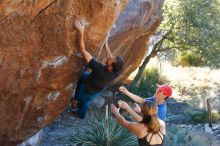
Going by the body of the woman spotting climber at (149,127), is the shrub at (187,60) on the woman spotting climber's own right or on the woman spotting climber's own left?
on the woman spotting climber's own right

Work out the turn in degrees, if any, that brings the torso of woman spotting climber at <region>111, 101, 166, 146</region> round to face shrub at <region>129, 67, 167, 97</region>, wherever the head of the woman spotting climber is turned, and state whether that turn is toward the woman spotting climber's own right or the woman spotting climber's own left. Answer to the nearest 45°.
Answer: approximately 45° to the woman spotting climber's own right

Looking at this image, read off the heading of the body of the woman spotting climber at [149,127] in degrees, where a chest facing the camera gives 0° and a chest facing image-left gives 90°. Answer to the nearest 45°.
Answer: approximately 135°

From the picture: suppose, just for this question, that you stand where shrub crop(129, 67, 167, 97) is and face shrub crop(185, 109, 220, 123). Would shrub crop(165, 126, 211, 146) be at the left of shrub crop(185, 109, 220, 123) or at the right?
right

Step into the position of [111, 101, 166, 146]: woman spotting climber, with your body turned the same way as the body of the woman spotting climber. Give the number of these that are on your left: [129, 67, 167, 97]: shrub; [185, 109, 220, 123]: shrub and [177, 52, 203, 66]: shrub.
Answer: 0

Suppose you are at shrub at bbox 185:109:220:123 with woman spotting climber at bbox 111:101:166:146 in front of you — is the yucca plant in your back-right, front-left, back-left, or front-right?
front-right

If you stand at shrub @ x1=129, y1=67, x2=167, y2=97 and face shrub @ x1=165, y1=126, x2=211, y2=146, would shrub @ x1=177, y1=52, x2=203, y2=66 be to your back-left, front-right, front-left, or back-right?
back-left

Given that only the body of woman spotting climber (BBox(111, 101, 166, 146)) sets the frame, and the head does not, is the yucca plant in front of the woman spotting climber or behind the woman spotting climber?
in front

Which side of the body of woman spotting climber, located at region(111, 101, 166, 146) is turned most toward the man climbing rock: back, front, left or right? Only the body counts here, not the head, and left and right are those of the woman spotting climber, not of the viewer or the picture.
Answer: front
